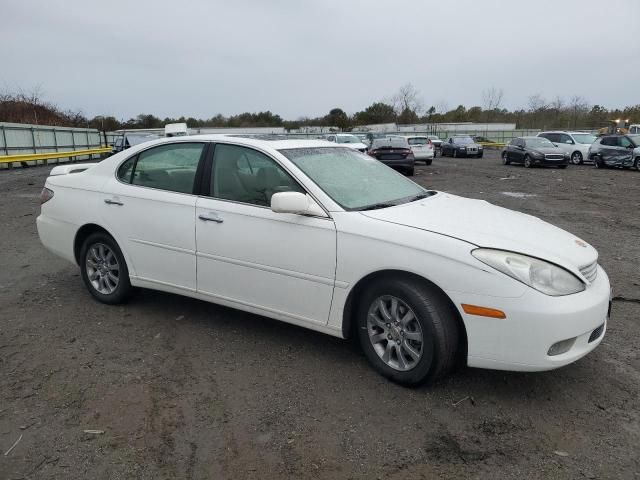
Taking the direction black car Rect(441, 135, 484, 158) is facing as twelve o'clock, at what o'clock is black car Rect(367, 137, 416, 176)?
black car Rect(367, 137, 416, 176) is roughly at 2 o'clock from black car Rect(441, 135, 484, 158).

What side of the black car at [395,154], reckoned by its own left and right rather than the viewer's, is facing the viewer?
back

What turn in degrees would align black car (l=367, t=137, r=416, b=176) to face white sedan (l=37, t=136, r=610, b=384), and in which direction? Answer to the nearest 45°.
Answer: approximately 180°

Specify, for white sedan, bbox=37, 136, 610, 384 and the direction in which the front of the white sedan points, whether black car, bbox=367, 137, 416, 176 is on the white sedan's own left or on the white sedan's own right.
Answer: on the white sedan's own left

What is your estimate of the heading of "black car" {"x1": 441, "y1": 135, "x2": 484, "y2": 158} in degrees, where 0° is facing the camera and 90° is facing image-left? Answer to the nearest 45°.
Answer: approximately 315°

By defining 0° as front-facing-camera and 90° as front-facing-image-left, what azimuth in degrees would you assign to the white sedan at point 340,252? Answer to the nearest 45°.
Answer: approximately 315°

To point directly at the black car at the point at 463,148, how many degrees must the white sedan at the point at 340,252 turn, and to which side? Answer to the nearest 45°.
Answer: approximately 135° to its left

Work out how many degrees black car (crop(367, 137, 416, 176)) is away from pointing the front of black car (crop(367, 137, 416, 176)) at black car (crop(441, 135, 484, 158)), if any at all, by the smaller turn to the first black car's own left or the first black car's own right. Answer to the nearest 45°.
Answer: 0° — it already faces it

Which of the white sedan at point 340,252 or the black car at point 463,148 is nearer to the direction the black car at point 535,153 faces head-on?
the white sedan
